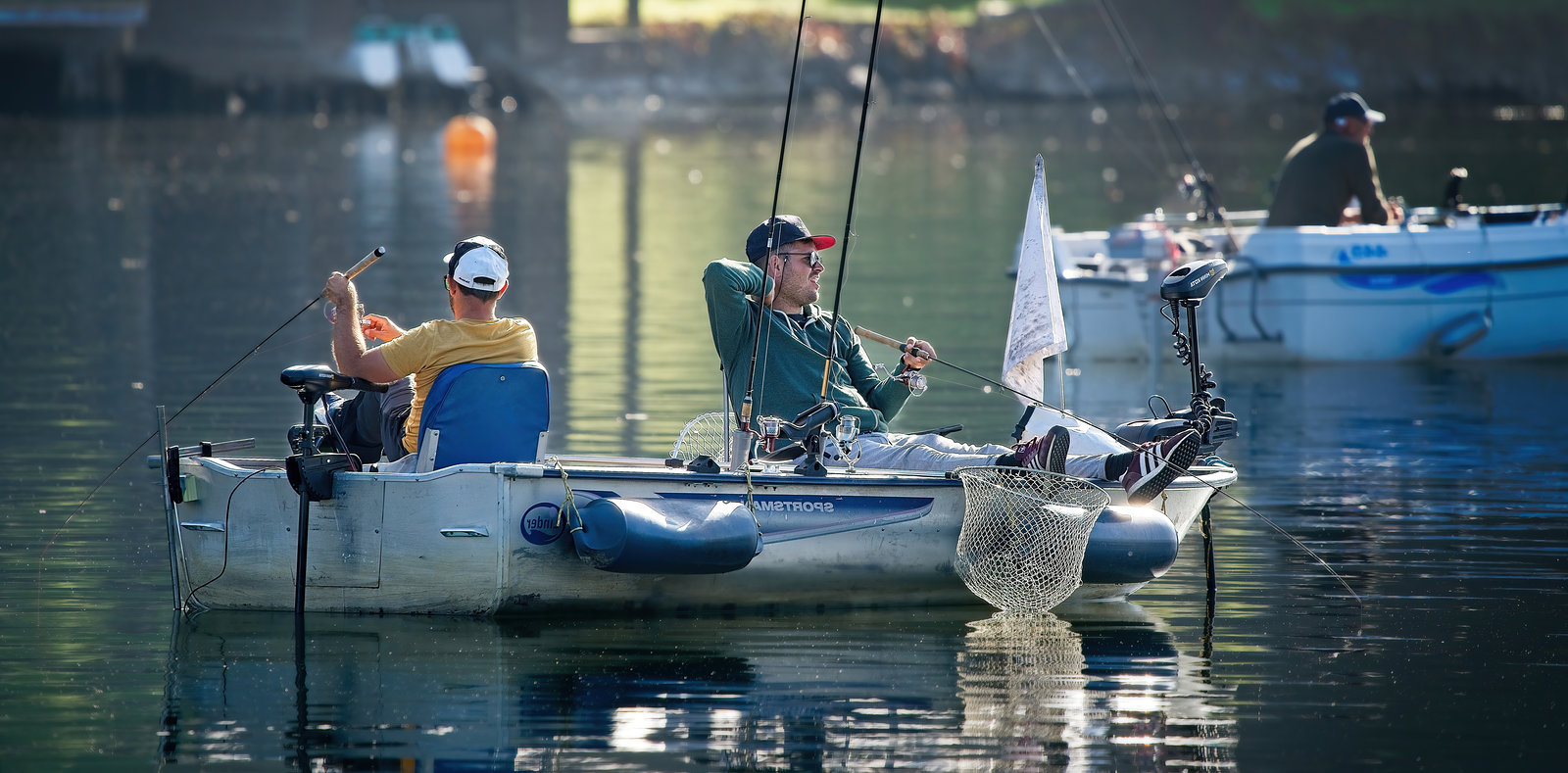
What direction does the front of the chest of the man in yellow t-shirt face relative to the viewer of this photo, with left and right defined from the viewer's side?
facing away from the viewer and to the left of the viewer

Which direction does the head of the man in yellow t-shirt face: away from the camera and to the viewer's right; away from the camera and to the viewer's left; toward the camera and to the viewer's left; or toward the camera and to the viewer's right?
away from the camera and to the viewer's left

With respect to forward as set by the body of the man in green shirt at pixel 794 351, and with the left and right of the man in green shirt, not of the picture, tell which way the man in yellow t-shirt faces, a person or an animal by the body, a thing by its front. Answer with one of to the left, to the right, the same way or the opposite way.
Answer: the opposite way

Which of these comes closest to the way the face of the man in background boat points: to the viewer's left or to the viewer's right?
to the viewer's right

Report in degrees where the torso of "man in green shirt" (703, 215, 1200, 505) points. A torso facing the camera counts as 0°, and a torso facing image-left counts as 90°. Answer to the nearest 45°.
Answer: approximately 315°

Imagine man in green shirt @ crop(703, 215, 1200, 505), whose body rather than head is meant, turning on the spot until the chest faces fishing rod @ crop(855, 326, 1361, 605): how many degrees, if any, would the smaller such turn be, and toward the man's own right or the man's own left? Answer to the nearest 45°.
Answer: approximately 45° to the man's own left

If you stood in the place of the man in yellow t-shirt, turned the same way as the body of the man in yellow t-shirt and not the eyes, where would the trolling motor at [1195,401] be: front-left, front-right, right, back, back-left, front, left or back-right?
back-right

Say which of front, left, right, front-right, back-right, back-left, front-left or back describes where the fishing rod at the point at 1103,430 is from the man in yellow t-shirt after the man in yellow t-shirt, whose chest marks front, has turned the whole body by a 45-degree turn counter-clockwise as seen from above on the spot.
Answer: back
